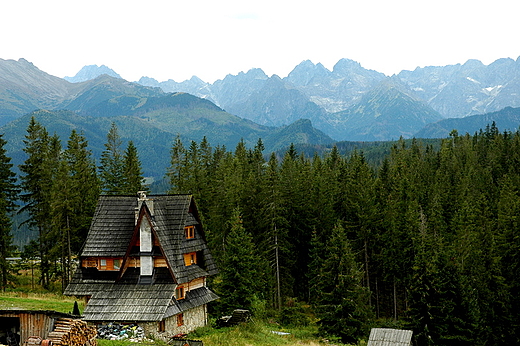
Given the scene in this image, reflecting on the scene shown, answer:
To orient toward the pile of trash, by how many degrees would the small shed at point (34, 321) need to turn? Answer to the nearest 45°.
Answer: approximately 135° to its left

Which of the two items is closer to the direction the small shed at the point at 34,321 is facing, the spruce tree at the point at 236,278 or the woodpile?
the woodpile

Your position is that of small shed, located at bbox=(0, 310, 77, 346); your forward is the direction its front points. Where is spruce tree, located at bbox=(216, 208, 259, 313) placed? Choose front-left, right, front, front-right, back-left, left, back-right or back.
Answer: back-left

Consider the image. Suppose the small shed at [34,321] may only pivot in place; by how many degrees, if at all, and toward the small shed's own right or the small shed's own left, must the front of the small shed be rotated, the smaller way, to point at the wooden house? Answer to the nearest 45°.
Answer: approximately 135° to the small shed's own left

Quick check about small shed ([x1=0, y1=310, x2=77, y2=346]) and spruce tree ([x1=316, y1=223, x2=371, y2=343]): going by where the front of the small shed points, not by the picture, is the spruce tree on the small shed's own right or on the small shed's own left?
on the small shed's own left

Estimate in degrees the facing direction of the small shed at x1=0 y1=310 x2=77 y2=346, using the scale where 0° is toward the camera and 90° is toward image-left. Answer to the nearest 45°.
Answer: approximately 0°

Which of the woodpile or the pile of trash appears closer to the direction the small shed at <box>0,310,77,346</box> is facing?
the woodpile
